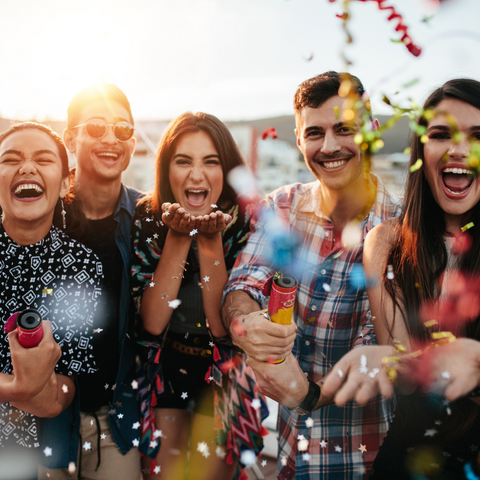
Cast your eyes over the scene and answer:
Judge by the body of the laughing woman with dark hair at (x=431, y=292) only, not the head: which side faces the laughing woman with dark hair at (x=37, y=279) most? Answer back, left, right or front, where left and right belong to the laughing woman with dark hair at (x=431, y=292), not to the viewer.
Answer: right

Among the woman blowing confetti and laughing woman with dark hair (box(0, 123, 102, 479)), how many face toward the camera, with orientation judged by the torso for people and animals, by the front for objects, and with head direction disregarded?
2

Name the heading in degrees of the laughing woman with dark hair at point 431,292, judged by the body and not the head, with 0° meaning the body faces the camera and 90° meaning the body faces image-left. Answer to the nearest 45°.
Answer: approximately 0°

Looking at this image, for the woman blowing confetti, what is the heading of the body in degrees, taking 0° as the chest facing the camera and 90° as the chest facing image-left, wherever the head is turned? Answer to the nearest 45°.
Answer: approximately 0°

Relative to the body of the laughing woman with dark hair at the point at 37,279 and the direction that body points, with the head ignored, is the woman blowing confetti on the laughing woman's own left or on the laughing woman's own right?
on the laughing woman's own left

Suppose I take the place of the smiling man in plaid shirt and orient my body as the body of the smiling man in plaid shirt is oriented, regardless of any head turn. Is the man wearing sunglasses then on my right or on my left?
on my right
